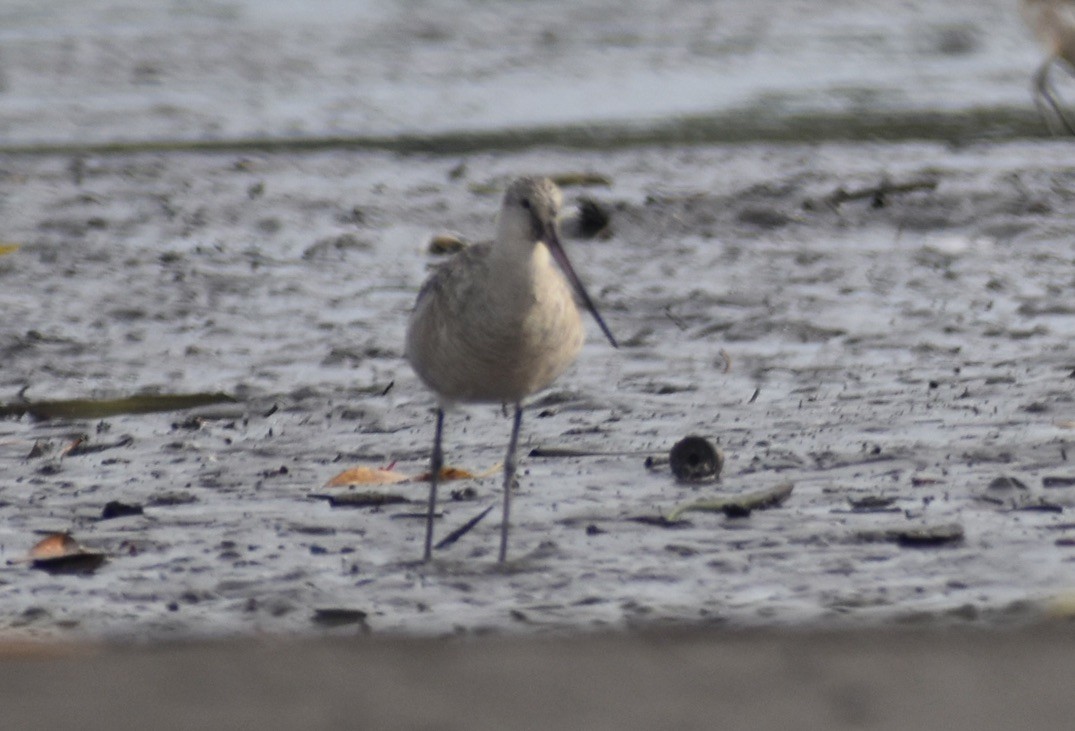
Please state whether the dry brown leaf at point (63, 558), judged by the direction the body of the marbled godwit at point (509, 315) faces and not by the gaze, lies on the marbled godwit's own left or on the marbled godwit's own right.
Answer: on the marbled godwit's own right

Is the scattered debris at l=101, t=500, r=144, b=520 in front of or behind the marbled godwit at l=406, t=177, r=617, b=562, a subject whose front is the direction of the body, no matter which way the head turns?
behind

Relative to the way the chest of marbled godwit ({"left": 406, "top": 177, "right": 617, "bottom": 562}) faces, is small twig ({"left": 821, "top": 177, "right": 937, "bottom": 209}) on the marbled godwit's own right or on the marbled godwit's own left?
on the marbled godwit's own left

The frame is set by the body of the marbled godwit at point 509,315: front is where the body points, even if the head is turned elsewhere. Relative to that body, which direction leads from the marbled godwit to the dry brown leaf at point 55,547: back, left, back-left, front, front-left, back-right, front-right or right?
back-right

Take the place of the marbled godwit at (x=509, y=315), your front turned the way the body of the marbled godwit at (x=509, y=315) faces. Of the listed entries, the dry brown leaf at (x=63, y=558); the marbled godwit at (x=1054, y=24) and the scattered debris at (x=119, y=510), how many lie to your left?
1

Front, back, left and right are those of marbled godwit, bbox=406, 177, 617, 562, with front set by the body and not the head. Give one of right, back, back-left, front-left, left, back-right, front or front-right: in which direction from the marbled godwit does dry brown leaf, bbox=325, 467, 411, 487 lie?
back

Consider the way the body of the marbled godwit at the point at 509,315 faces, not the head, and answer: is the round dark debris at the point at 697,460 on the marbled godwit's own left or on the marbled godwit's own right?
on the marbled godwit's own left

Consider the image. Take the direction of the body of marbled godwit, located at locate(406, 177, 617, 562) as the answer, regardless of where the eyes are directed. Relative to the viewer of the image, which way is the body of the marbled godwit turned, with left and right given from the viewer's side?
facing the viewer and to the right of the viewer
